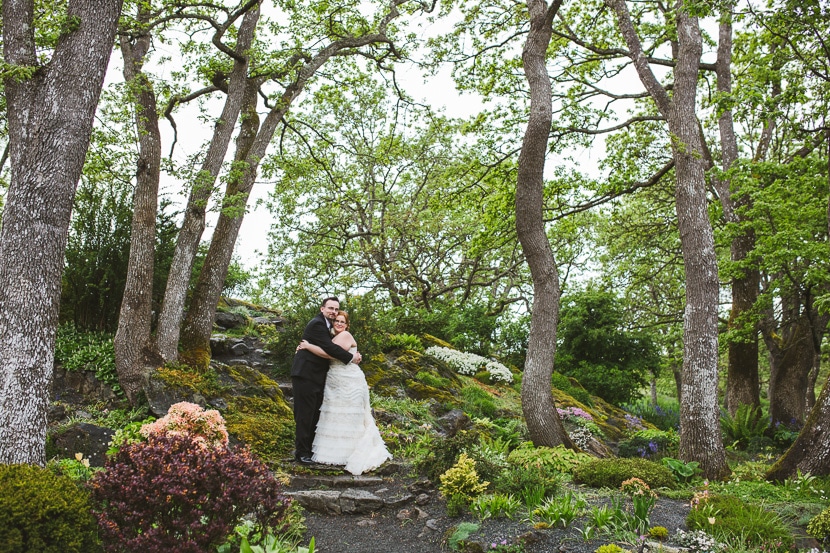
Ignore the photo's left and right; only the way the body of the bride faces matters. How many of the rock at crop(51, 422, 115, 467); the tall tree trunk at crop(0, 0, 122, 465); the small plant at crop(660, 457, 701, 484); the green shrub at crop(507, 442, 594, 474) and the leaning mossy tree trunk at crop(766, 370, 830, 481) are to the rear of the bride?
3

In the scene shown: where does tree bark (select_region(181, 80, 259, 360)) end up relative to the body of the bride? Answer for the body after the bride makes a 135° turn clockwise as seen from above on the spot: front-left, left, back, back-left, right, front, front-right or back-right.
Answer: left

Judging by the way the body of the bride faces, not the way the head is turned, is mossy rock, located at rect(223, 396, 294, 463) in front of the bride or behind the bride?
in front

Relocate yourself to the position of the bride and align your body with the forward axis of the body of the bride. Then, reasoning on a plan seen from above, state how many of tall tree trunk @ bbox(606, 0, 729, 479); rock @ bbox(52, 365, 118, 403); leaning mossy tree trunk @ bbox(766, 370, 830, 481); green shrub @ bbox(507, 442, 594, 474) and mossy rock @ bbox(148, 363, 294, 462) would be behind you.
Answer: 3

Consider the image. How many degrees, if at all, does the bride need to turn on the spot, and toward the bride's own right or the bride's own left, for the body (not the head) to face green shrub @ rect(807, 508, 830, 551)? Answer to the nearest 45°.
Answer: approximately 135° to the bride's own left

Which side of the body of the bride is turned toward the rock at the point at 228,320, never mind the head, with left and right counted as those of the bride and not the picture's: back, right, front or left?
right

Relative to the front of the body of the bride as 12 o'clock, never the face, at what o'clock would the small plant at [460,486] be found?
The small plant is roughly at 8 o'clock from the bride.

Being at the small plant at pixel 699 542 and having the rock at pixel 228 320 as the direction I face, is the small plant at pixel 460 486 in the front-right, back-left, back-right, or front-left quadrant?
front-left

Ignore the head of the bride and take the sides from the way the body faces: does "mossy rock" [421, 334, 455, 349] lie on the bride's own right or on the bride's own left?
on the bride's own right

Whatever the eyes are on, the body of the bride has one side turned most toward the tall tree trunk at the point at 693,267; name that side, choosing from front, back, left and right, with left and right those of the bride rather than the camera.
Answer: back

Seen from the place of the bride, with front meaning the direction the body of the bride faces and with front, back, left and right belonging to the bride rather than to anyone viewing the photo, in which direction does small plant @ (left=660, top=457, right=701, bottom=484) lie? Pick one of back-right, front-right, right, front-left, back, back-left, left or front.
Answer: back

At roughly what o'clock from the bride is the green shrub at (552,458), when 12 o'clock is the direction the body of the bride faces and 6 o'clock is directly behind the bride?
The green shrub is roughly at 6 o'clock from the bride.

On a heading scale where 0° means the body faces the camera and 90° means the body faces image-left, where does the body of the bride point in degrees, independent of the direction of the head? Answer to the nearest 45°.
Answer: approximately 90°

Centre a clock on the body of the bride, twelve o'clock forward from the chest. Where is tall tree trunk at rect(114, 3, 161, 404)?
The tall tree trunk is roughly at 1 o'clock from the bride.

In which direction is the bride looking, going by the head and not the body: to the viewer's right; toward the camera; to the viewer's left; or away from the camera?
toward the camera
